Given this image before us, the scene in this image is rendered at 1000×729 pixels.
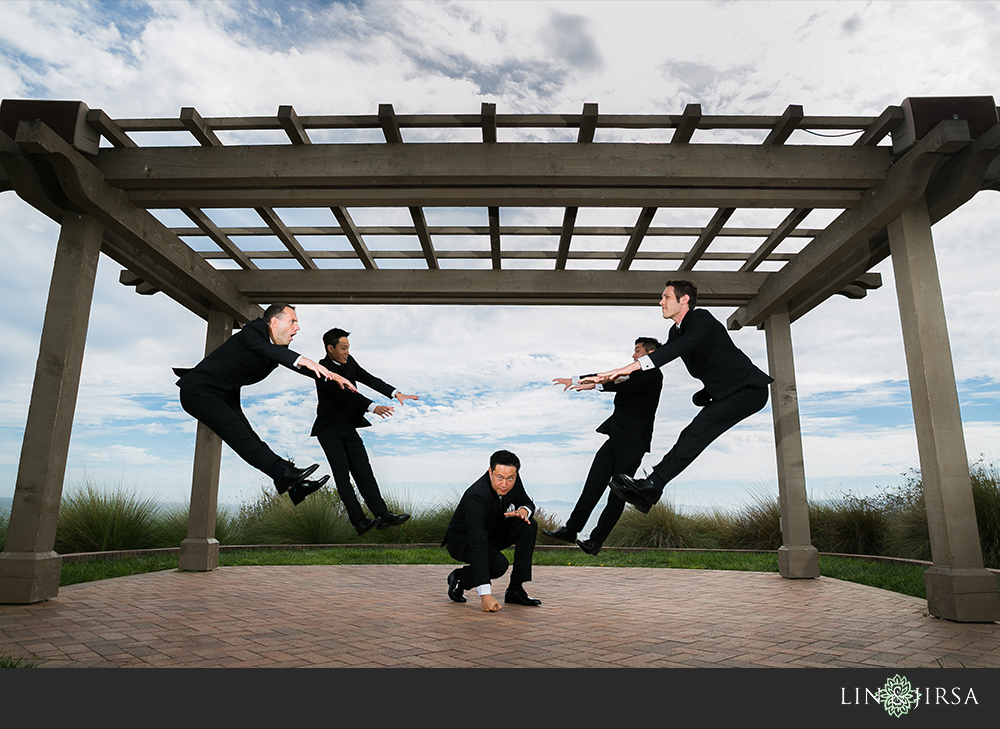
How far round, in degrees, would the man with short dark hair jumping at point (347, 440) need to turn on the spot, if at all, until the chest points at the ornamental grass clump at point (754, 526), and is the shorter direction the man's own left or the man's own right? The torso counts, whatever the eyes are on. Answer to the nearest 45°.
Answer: approximately 90° to the man's own left

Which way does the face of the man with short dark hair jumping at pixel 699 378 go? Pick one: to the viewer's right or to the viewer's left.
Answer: to the viewer's left

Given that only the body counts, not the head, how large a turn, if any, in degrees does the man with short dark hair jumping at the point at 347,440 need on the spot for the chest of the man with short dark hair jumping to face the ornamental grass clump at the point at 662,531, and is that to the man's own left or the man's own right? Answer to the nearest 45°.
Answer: approximately 90° to the man's own left

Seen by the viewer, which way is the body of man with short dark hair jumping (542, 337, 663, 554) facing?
to the viewer's left

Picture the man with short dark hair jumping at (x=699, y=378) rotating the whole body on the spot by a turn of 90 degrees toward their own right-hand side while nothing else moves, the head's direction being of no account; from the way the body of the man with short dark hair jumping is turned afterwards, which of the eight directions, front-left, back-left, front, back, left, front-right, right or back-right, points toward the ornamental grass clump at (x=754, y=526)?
front

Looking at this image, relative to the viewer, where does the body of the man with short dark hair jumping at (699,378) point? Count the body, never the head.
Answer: to the viewer's left

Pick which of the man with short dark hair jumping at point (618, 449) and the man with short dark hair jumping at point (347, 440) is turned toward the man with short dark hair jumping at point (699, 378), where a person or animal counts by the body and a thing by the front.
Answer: the man with short dark hair jumping at point (347, 440)

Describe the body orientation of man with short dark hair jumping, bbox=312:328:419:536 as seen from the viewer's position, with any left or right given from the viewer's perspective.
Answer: facing the viewer and to the right of the viewer

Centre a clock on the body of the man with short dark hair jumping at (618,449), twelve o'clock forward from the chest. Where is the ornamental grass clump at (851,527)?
The ornamental grass clump is roughly at 4 o'clock from the man with short dark hair jumping.

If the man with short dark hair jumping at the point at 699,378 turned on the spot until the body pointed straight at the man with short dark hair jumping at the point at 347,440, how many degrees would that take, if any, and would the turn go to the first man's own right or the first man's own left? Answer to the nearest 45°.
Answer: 0° — they already face them

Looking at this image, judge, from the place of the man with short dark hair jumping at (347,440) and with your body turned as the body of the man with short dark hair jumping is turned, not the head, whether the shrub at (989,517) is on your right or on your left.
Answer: on your left

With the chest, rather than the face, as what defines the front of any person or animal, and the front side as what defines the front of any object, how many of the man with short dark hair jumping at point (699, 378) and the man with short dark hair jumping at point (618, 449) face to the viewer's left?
2

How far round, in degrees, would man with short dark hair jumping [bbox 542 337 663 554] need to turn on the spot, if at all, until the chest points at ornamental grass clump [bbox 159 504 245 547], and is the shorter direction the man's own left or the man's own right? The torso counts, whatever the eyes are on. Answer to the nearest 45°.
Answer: approximately 45° to the man's own right

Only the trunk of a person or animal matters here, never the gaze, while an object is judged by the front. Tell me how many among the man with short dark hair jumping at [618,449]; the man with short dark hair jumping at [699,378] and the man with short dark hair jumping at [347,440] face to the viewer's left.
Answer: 2

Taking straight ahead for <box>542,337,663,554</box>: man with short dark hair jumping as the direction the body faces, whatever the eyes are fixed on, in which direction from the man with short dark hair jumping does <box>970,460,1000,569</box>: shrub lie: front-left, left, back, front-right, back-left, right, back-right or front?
back-right
